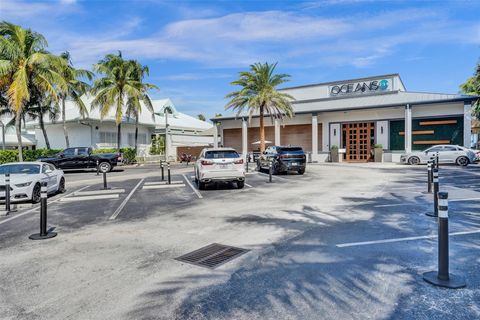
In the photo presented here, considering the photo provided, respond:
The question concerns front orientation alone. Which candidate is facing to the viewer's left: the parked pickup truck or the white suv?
the parked pickup truck

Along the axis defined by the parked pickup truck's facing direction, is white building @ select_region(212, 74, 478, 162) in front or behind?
behind

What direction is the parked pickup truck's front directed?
to the viewer's left

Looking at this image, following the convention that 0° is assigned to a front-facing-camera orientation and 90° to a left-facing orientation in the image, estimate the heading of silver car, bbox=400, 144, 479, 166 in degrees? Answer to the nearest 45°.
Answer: approximately 90°

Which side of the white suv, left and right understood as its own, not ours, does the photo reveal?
back

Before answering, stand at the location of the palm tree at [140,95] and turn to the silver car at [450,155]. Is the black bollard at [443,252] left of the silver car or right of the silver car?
right

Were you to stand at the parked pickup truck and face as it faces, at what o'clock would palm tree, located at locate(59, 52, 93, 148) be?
The palm tree is roughly at 3 o'clock from the parked pickup truck.

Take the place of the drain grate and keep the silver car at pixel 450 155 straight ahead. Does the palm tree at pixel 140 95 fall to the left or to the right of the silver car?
left

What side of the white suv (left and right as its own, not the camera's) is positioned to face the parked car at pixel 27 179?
left
